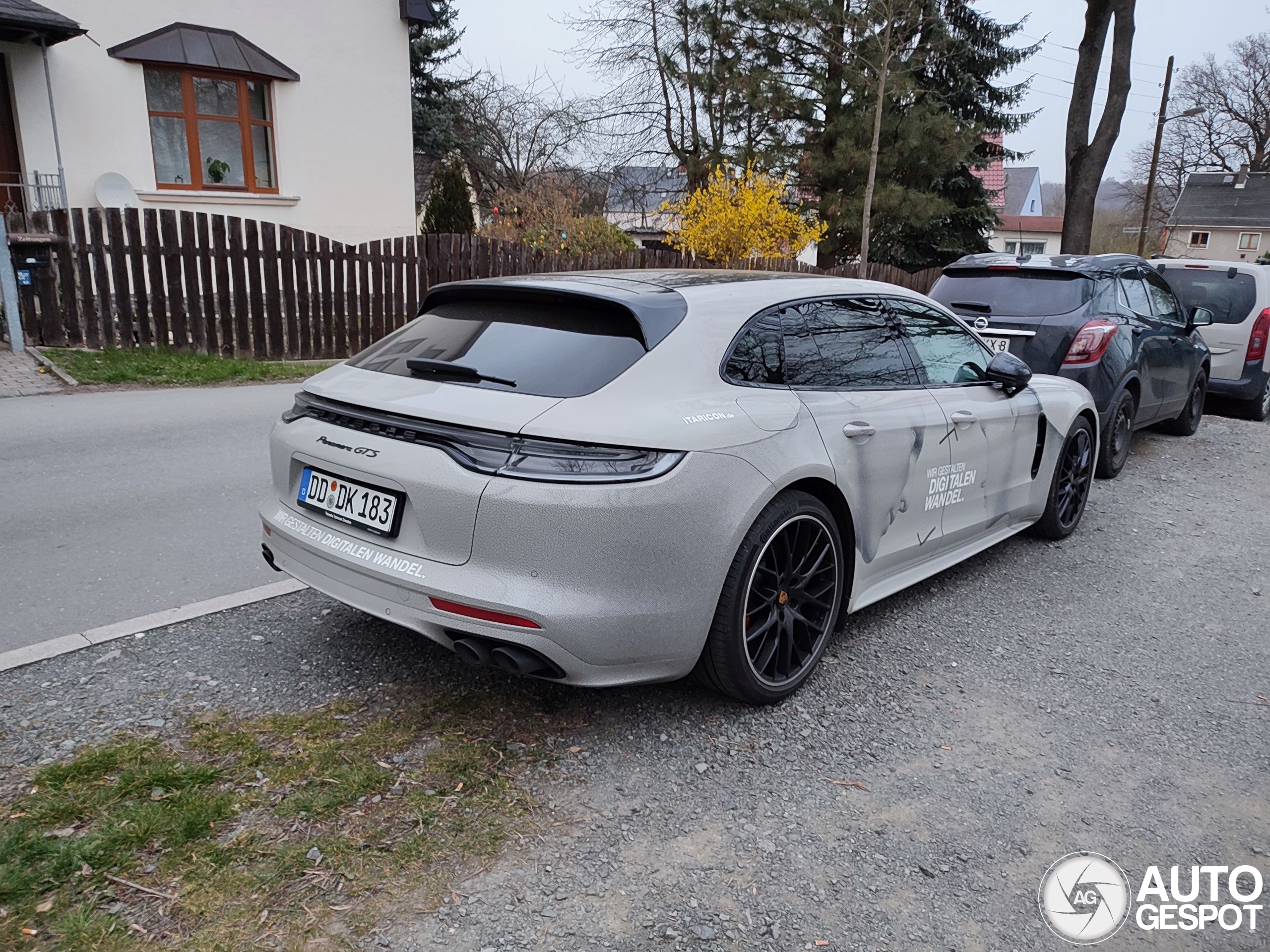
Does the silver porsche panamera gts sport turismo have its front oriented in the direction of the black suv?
yes

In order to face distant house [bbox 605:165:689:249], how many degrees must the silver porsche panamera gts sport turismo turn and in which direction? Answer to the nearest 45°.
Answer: approximately 45° to its left

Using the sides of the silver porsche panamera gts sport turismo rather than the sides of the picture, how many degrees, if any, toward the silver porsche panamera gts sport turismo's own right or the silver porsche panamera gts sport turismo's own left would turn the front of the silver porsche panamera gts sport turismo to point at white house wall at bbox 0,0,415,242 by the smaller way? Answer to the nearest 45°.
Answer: approximately 90° to the silver porsche panamera gts sport turismo's own left

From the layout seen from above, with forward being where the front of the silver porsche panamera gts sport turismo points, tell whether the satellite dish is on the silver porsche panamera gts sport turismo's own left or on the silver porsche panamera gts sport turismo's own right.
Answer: on the silver porsche panamera gts sport turismo's own left

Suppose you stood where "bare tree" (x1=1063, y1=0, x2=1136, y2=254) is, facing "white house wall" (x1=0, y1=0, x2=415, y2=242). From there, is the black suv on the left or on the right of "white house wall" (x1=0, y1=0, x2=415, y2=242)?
left

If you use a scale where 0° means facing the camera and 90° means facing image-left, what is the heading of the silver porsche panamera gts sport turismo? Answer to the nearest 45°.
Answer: approximately 225°

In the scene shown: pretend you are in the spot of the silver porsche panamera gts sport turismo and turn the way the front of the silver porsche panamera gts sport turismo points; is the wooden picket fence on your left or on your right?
on your left

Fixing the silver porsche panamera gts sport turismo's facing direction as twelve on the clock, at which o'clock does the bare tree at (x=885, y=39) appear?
The bare tree is roughly at 11 o'clock from the silver porsche panamera gts sport turismo.

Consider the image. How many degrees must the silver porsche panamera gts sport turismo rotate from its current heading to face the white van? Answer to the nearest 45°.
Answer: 0° — it already faces it

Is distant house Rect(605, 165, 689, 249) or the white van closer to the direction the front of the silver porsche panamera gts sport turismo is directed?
the white van

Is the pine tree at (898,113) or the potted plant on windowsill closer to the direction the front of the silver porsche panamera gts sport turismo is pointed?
the pine tree
